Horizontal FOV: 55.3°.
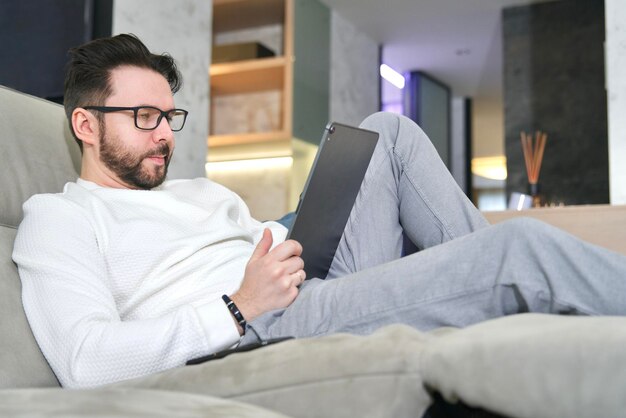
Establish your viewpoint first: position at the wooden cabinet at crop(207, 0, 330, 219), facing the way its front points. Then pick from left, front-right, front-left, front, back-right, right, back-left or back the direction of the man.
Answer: front-left

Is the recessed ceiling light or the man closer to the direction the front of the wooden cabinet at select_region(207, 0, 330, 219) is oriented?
the man

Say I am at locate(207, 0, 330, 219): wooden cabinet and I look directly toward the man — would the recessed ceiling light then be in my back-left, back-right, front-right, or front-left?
back-left

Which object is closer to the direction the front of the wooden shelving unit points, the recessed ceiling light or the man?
the man

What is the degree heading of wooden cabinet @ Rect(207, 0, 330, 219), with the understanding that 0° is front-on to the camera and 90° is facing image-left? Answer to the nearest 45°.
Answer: approximately 45°

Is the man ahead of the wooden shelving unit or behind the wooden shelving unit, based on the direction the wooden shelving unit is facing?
ahead

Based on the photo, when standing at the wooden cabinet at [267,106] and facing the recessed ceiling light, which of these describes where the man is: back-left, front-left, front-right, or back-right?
back-right
